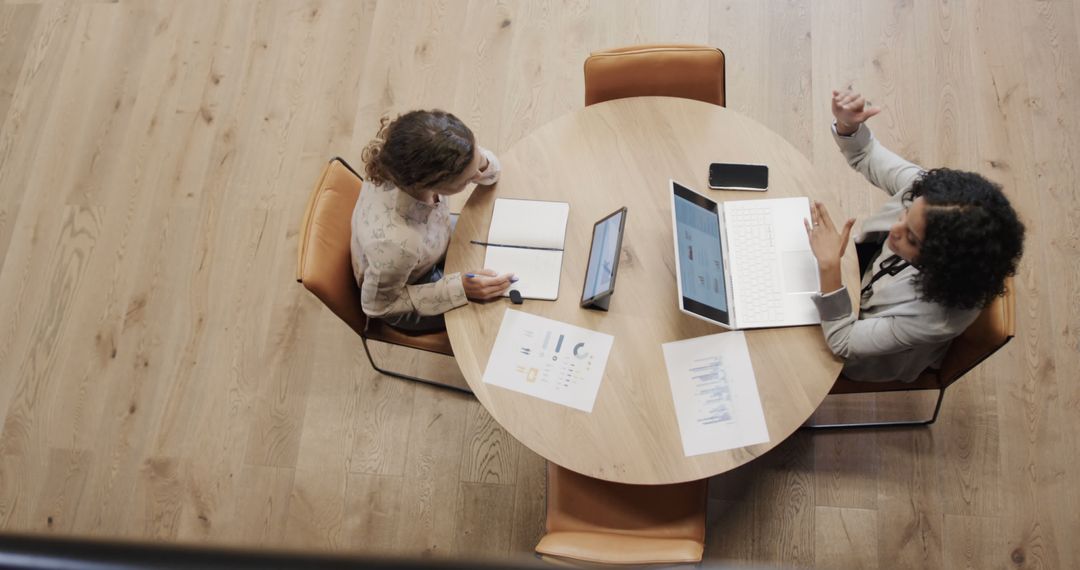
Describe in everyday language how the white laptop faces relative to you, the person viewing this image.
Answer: facing to the right of the viewer

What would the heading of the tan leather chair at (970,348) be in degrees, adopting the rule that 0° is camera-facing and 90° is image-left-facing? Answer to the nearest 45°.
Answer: approximately 90°

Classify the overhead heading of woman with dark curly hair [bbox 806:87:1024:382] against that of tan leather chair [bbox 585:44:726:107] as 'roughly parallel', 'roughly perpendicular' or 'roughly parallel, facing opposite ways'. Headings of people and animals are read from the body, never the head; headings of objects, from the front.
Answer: roughly perpendicular

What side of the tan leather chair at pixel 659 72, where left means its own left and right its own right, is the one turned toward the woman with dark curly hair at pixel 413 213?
right

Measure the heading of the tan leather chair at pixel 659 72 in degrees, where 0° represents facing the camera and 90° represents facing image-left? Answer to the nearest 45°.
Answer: approximately 0°

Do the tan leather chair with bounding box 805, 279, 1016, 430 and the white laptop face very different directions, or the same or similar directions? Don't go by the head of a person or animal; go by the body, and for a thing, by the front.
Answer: very different directions

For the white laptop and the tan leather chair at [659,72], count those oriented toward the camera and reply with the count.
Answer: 1

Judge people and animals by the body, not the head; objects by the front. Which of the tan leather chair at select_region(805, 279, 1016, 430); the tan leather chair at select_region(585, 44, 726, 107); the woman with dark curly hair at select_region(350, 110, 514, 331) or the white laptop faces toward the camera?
the tan leather chair at select_region(585, 44, 726, 107)

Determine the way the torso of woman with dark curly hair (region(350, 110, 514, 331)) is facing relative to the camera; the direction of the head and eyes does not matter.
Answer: to the viewer's right

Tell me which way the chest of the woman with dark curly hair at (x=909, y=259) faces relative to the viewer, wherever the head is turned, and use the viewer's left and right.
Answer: facing to the left of the viewer

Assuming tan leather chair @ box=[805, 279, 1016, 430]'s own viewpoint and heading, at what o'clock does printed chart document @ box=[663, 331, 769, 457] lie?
The printed chart document is roughly at 11 o'clock from the tan leather chair.

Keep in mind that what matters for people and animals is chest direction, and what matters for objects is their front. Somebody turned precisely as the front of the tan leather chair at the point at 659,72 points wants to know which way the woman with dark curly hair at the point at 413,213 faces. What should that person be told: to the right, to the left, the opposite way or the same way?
to the left

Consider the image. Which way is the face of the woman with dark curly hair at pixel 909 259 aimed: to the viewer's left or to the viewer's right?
to the viewer's left
